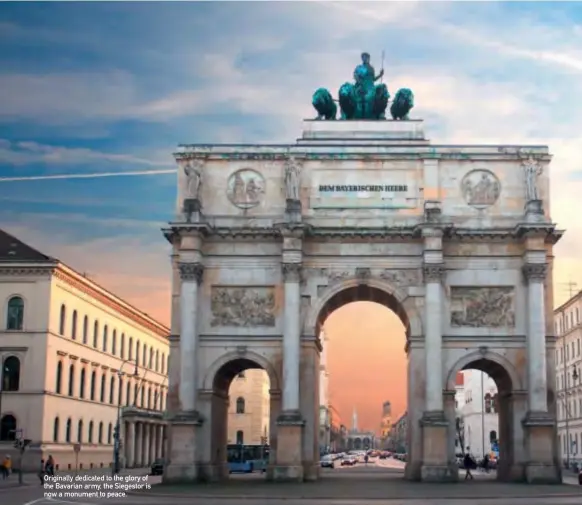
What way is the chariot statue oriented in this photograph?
toward the camera
